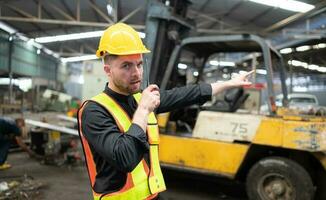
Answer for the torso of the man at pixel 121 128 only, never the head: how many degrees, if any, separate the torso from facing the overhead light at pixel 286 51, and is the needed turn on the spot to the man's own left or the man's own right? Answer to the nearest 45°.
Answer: approximately 90° to the man's own left

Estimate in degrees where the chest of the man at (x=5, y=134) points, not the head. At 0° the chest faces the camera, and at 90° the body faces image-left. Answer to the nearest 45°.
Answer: approximately 270°

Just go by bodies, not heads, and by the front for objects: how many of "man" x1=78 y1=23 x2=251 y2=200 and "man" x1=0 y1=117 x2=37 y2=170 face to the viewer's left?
0

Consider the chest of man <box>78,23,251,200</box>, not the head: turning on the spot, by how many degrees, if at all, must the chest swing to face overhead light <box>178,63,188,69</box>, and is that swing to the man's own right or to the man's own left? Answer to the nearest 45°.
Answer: approximately 135° to the man's own left

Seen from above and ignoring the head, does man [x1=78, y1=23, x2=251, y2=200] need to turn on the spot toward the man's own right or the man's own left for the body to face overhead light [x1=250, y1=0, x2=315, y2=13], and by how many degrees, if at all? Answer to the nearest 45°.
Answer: approximately 90° to the man's own left

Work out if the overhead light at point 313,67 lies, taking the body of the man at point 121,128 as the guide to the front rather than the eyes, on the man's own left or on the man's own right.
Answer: on the man's own left

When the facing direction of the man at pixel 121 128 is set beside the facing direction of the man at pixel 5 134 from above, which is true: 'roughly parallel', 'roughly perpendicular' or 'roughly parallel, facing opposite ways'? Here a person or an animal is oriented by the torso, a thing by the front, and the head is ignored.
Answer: roughly perpendicular

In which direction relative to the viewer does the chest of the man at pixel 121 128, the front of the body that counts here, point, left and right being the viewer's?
facing the viewer and to the right of the viewer

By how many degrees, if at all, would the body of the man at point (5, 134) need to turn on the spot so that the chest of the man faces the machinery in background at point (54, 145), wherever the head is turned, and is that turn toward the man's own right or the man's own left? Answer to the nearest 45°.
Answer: approximately 45° to the man's own left
